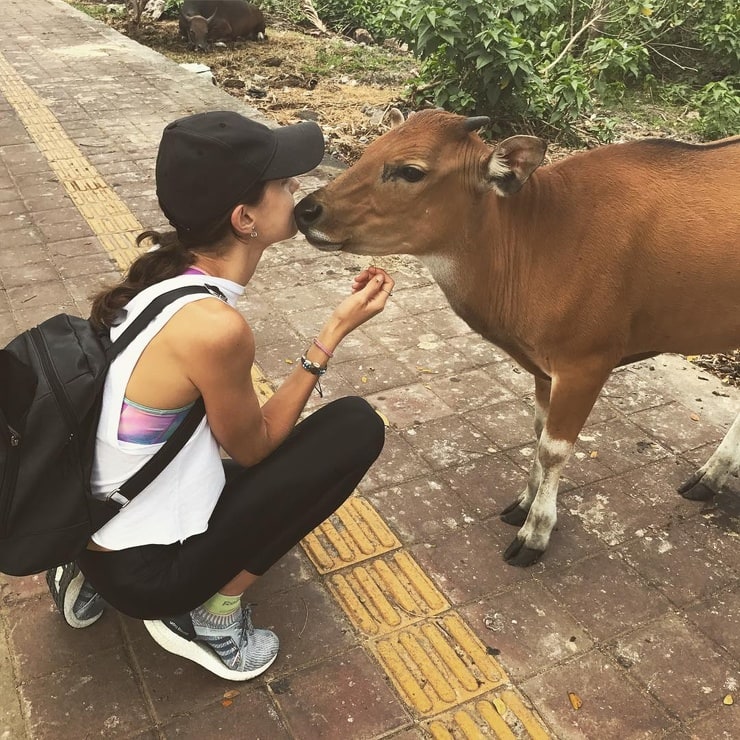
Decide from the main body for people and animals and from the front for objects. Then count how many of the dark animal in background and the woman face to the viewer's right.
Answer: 1

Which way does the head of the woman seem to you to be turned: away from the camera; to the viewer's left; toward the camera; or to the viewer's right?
to the viewer's right

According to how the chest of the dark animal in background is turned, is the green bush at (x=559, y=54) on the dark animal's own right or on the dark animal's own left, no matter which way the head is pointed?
on the dark animal's own left

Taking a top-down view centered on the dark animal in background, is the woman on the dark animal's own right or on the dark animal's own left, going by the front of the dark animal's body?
on the dark animal's own left

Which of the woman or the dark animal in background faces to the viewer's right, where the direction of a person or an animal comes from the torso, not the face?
the woman

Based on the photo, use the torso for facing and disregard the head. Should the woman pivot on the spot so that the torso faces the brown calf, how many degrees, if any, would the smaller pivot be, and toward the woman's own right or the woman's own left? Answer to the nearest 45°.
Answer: approximately 45° to the woman's own left

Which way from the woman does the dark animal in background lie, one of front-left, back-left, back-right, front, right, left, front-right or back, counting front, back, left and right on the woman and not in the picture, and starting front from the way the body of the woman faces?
left

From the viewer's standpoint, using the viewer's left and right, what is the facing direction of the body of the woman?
facing to the right of the viewer

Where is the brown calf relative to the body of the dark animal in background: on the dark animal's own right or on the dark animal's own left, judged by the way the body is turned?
on the dark animal's own left

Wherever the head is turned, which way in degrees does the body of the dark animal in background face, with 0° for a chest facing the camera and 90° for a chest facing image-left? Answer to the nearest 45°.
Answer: approximately 45°
